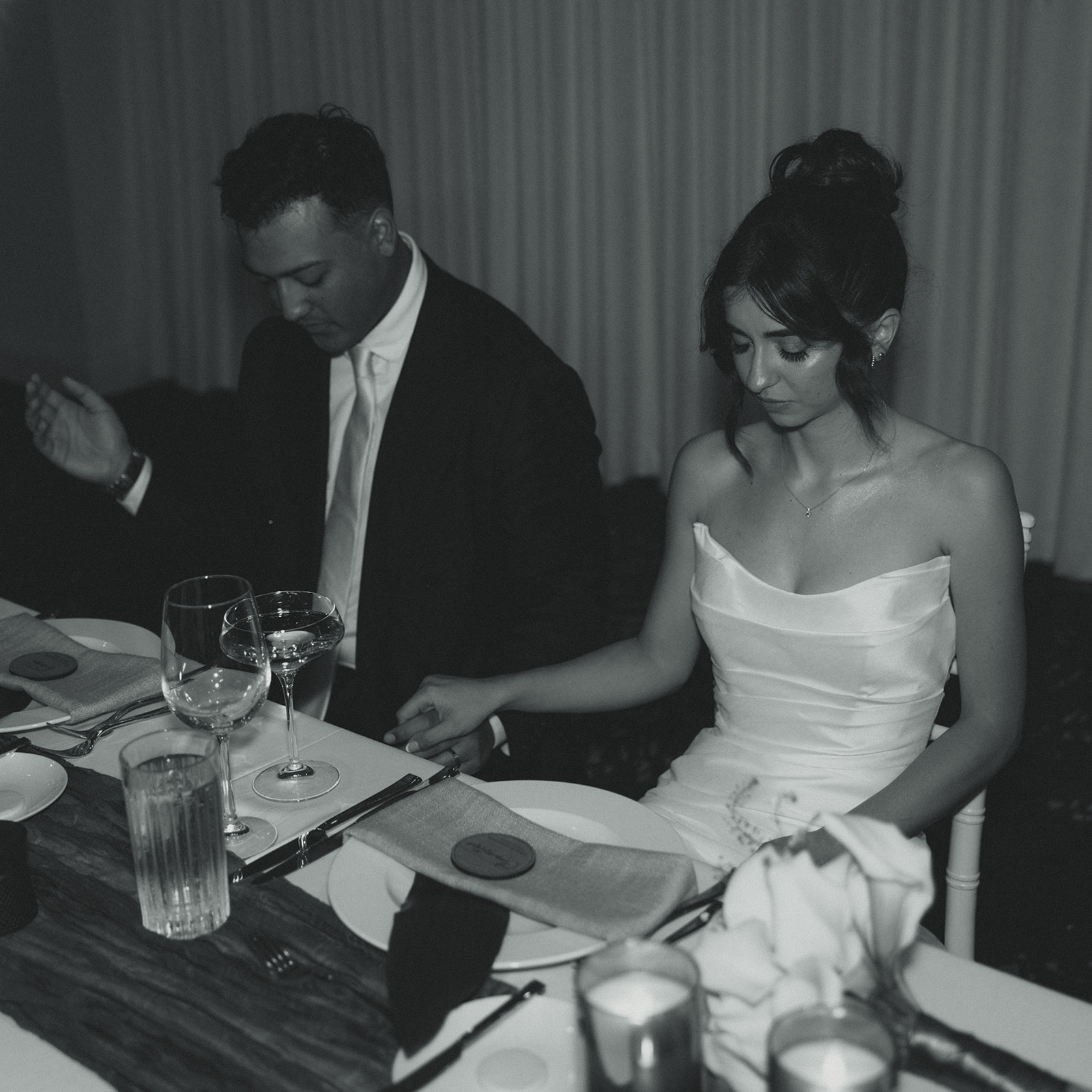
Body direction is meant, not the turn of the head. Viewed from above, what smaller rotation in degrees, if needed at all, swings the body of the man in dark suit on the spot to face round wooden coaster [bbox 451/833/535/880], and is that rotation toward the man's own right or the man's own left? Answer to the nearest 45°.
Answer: approximately 45° to the man's own left

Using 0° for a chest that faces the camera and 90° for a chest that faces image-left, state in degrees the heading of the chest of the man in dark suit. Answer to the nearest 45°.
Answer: approximately 45°

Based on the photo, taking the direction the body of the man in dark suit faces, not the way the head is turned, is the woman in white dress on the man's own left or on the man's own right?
on the man's own left

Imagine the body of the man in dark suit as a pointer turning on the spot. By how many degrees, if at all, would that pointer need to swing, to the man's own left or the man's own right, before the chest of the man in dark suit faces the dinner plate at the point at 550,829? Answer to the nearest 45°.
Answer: approximately 45° to the man's own left

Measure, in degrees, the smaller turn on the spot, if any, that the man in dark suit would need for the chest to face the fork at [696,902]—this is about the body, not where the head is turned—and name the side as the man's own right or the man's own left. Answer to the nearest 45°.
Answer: approximately 45° to the man's own left

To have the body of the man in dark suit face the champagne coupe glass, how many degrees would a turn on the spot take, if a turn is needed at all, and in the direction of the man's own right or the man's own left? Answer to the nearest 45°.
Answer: approximately 45° to the man's own left

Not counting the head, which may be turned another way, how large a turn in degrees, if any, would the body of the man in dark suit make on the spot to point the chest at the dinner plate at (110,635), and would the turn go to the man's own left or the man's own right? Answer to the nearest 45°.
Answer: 0° — they already face it

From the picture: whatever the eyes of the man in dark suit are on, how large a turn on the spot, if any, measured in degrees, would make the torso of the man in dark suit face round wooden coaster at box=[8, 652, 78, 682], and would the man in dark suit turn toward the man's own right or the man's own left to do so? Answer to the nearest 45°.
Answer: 0° — they already face it

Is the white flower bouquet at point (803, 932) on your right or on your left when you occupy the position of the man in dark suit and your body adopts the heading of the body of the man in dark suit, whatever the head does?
on your left
